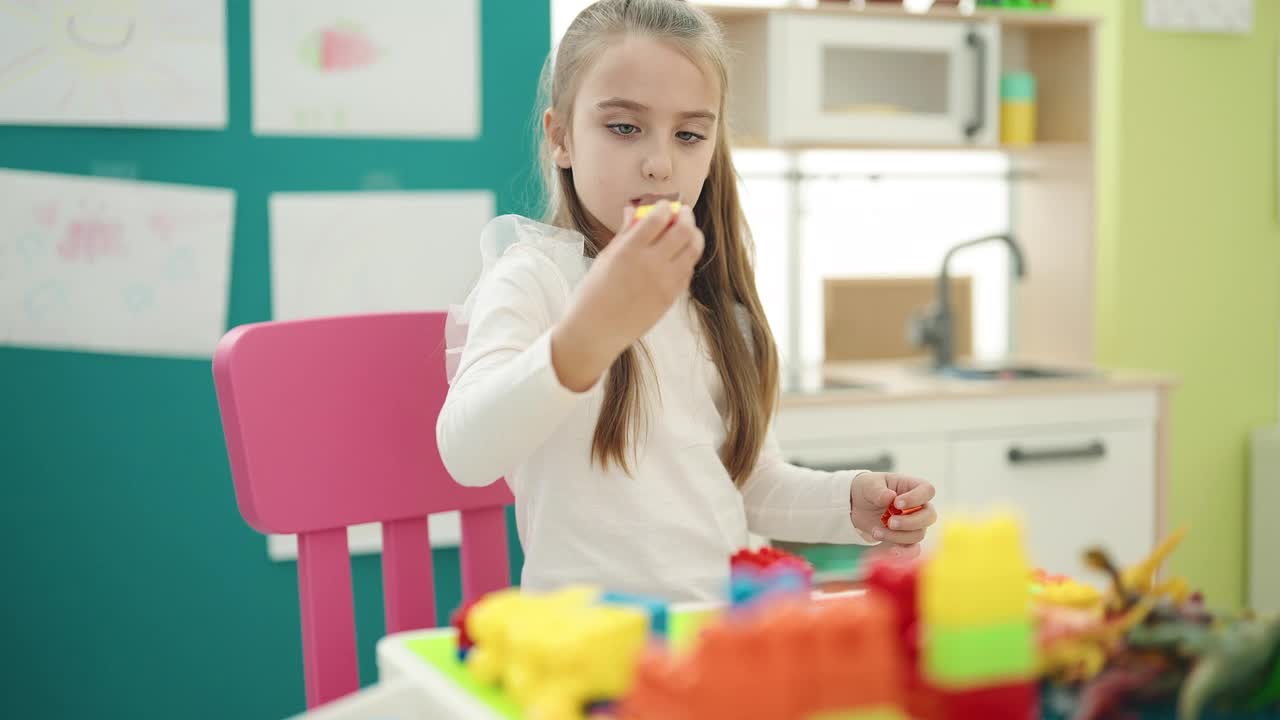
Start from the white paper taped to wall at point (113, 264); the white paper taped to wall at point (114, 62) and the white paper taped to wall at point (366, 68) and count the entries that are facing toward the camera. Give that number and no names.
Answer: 3

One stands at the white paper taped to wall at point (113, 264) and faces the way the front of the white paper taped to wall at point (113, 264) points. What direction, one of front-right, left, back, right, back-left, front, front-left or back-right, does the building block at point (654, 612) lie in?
front

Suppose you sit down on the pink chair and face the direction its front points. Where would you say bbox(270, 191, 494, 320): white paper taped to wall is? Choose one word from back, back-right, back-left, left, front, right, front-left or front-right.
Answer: back-left

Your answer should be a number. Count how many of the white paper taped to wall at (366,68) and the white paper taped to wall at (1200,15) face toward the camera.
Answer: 2

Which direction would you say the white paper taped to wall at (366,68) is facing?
toward the camera

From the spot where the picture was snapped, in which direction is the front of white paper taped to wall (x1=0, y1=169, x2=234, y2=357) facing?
facing the viewer

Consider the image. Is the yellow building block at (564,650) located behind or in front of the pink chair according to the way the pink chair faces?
in front

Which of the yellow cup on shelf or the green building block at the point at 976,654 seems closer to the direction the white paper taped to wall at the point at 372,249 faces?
the green building block

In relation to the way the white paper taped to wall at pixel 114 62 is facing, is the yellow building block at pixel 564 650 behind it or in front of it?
in front

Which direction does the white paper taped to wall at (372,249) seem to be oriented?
toward the camera

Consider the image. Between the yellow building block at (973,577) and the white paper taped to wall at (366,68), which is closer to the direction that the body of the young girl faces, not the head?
the yellow building block
